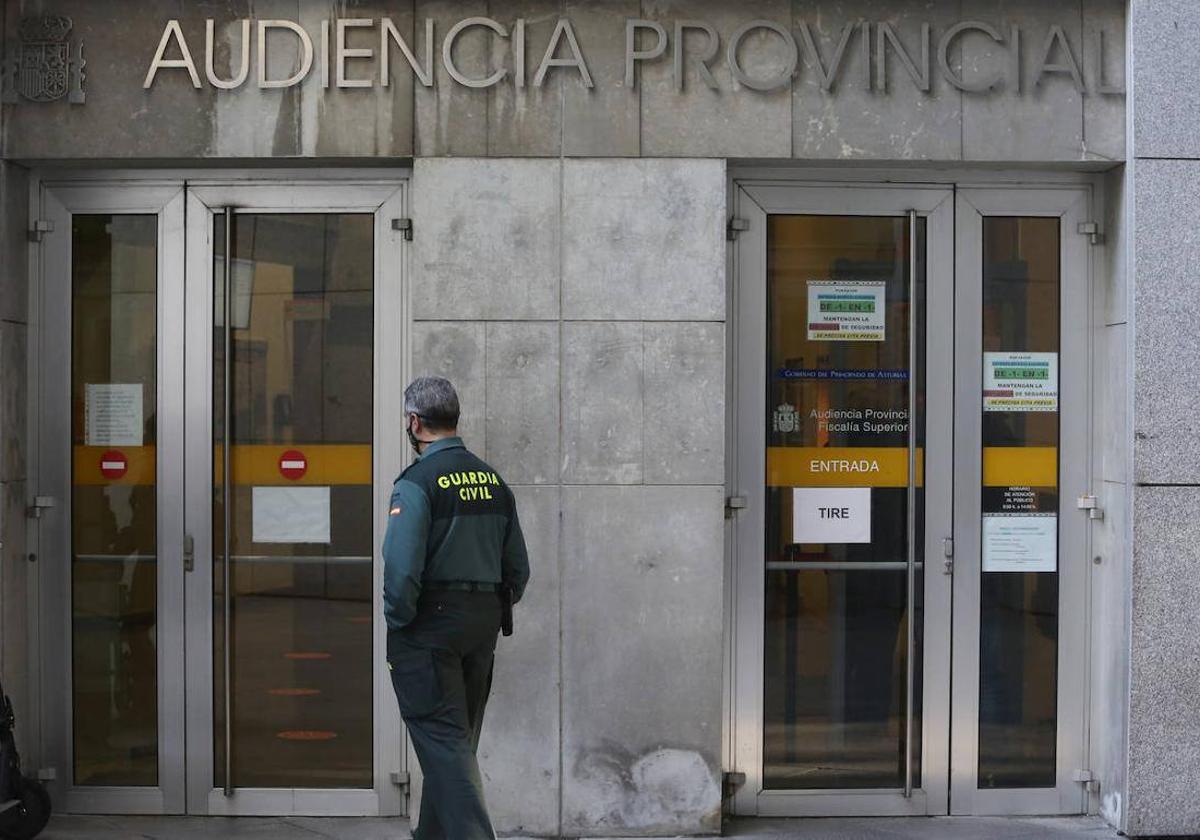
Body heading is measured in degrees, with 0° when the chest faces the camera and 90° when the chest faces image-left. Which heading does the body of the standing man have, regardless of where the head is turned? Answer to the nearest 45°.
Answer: approximately 135°

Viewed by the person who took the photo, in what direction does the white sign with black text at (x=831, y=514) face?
facing the viewer

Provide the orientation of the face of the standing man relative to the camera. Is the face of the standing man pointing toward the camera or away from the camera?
away from the camera

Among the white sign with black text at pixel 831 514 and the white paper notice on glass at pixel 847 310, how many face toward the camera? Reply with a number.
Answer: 2

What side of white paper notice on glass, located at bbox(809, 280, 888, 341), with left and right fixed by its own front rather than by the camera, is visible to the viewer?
front
